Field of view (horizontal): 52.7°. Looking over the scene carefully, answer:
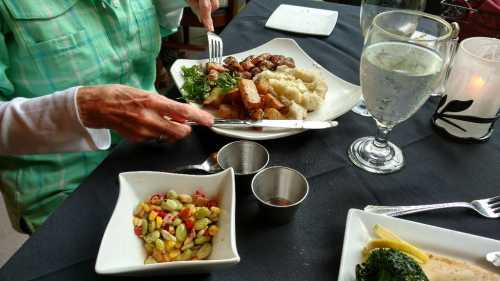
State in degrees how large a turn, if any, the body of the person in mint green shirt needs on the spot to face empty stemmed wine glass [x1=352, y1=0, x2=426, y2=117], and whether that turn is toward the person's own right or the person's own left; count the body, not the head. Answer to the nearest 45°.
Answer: approximately 45° to the person's own left

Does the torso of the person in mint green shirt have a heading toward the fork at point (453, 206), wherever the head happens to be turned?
yes

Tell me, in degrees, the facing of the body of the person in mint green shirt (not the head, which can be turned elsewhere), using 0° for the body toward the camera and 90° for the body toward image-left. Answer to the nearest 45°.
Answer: approximately 315°

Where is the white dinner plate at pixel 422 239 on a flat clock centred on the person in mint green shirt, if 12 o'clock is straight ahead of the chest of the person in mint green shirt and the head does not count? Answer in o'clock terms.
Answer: The white dinner plate is roughly at 12 o'clock from the person in mint green shirt.

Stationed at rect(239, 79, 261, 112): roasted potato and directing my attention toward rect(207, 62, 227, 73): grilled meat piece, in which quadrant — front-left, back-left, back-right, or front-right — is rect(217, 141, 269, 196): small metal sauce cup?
back-left
